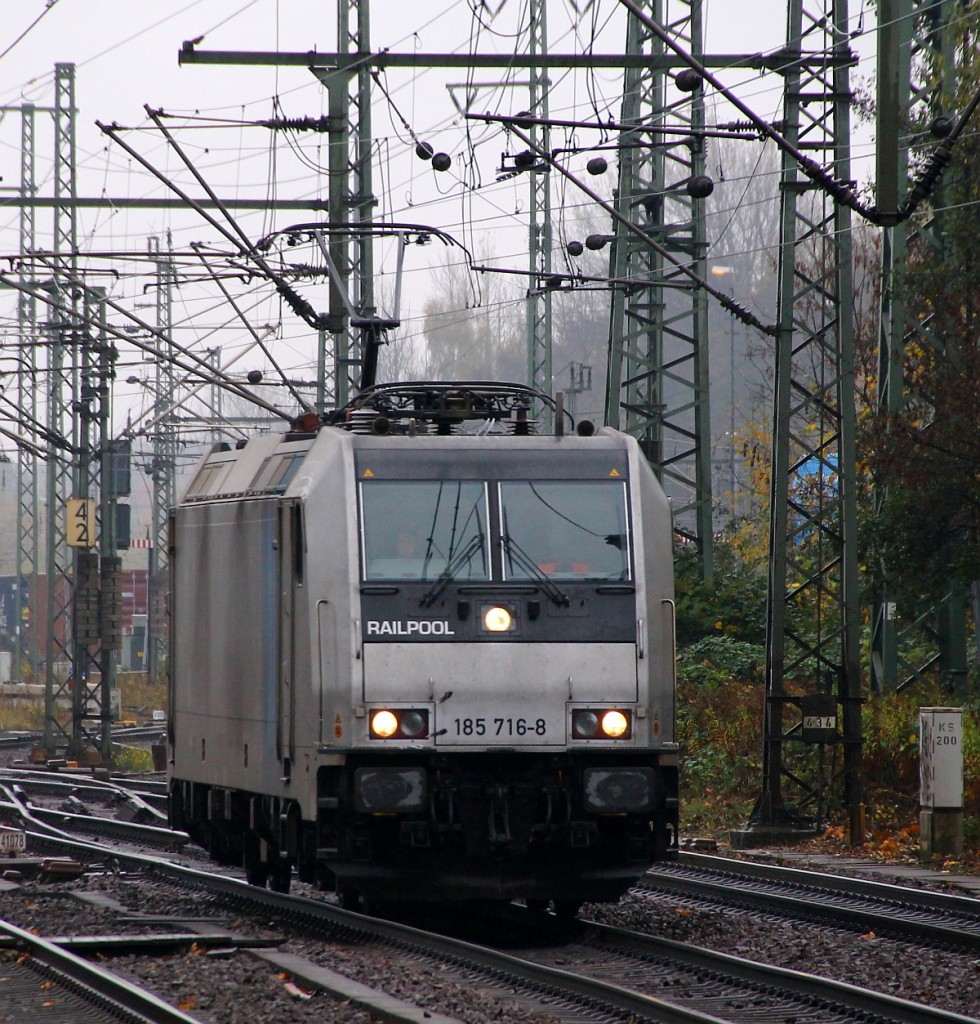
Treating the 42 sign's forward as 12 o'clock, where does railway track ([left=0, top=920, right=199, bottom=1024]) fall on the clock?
The railway track is roughly at 12 o'clock from the 42 sign.

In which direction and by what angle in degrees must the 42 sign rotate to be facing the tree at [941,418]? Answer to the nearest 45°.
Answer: approximately 45° to its left

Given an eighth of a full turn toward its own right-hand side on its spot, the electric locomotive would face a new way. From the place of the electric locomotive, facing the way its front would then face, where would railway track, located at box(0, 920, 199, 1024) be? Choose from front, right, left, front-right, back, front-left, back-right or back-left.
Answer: front

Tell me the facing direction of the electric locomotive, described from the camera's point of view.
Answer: facing the viewer

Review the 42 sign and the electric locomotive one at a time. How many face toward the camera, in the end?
2

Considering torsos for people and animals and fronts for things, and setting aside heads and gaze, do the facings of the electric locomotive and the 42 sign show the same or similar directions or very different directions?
same or similar directions

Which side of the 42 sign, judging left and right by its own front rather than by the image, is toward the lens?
front
